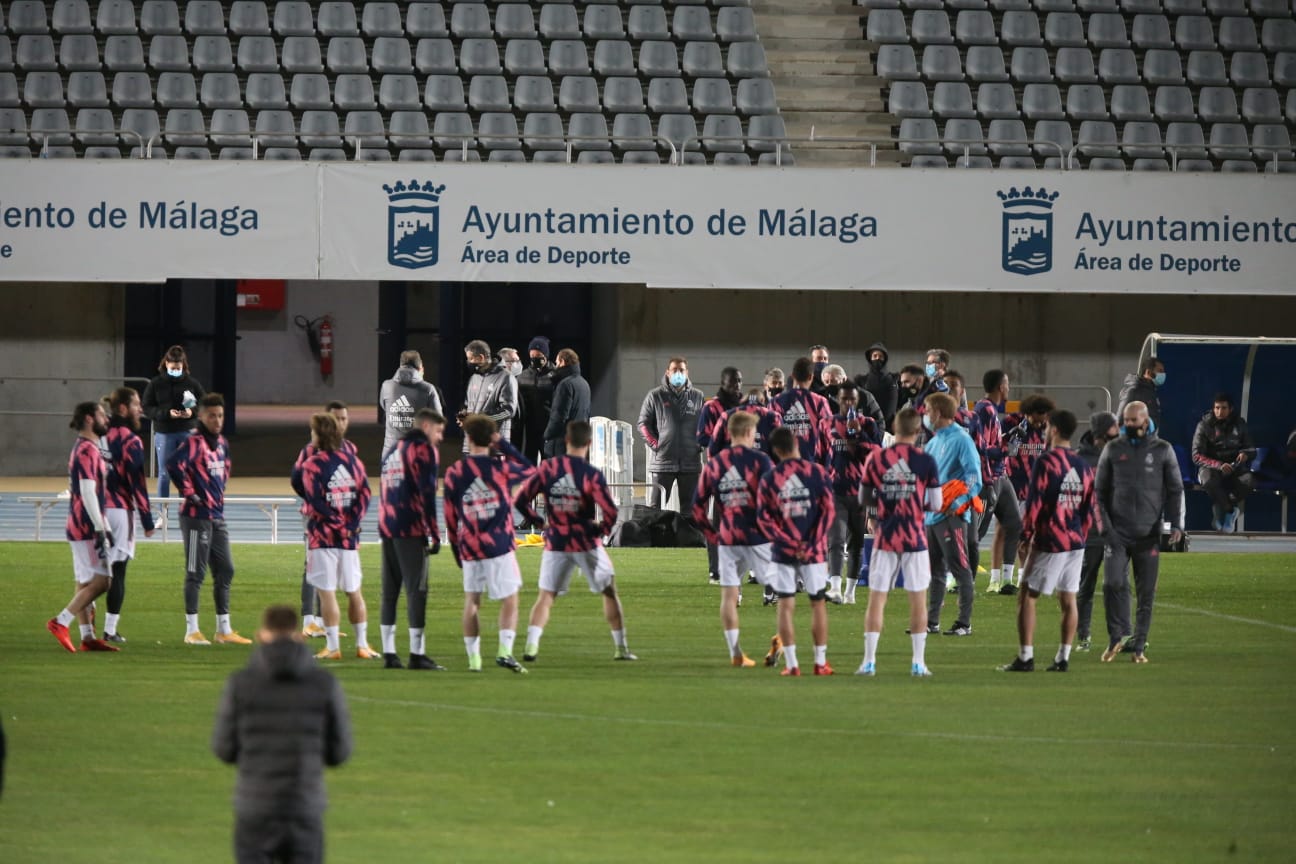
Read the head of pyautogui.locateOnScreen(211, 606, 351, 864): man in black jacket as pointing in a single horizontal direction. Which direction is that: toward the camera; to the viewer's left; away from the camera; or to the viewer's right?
away from the camera

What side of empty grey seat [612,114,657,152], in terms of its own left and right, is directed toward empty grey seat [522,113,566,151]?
right

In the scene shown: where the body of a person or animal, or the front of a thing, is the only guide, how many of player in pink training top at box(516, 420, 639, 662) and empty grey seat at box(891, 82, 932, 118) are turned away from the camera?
1

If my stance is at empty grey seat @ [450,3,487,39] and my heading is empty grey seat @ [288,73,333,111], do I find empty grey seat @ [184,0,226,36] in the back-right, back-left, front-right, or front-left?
front-right

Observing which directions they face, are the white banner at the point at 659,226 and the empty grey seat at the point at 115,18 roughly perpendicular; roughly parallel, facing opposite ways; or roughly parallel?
roughly parallel

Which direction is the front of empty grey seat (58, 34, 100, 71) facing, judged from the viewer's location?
facing the viewer

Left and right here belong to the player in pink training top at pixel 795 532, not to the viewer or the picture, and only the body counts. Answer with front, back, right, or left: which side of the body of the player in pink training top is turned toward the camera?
back

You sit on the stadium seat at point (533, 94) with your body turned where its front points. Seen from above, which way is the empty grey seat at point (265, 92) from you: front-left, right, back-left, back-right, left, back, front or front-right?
right

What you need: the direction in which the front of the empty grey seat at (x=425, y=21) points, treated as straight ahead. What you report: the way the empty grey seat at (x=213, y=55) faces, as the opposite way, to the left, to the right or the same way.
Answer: the same way

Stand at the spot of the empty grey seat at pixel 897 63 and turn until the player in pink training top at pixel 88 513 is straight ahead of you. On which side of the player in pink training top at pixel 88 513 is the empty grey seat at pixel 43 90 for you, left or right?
right

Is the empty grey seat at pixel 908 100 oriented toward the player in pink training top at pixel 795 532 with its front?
yes

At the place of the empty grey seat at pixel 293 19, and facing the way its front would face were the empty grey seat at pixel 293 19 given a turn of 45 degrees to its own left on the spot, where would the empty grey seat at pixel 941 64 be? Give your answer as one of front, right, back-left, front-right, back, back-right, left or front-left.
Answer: front-left

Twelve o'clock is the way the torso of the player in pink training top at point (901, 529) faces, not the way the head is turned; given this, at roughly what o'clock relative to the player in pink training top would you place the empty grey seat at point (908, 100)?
The empty grey seat is roughly at 12 o'clock from the player in pink training top.

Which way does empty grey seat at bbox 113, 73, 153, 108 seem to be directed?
toward the camera

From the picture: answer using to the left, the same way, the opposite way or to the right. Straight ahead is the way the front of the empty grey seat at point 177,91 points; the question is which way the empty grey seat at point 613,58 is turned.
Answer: the same way

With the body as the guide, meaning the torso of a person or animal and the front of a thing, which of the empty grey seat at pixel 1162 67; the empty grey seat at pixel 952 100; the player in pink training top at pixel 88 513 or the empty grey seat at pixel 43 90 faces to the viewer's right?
the player in pink training top

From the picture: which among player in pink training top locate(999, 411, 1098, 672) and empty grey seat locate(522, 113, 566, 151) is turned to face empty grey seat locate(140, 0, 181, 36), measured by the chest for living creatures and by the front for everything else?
the player in pink training top

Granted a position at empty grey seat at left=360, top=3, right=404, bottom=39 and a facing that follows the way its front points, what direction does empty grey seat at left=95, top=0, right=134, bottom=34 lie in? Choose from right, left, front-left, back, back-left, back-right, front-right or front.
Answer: right

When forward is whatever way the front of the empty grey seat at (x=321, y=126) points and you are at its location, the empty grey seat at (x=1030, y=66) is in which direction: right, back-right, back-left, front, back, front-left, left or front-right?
left

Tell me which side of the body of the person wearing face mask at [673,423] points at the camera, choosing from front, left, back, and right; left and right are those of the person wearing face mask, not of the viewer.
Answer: front

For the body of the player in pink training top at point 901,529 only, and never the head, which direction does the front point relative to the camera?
away from the camera

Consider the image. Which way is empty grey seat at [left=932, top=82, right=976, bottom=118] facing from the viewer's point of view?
toward the camera

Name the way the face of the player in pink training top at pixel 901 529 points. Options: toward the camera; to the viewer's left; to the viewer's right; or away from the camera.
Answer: away from the camera
